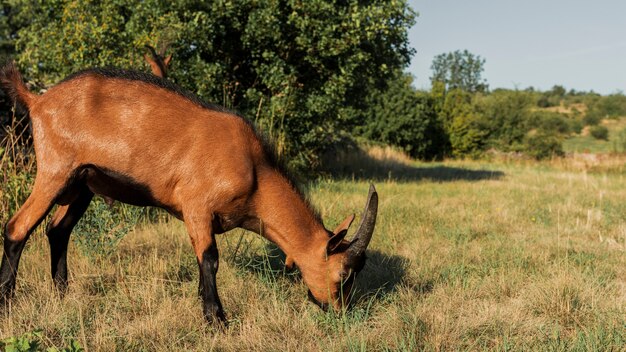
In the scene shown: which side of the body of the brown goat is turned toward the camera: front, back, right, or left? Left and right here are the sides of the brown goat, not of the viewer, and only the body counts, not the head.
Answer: right

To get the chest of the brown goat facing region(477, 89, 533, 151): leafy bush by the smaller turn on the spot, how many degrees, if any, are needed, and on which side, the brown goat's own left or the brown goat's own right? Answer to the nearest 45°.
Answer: approximately 45° to the brown goat's own left

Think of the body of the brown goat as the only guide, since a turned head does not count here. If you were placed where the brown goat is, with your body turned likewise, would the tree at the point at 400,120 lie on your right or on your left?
on your left
